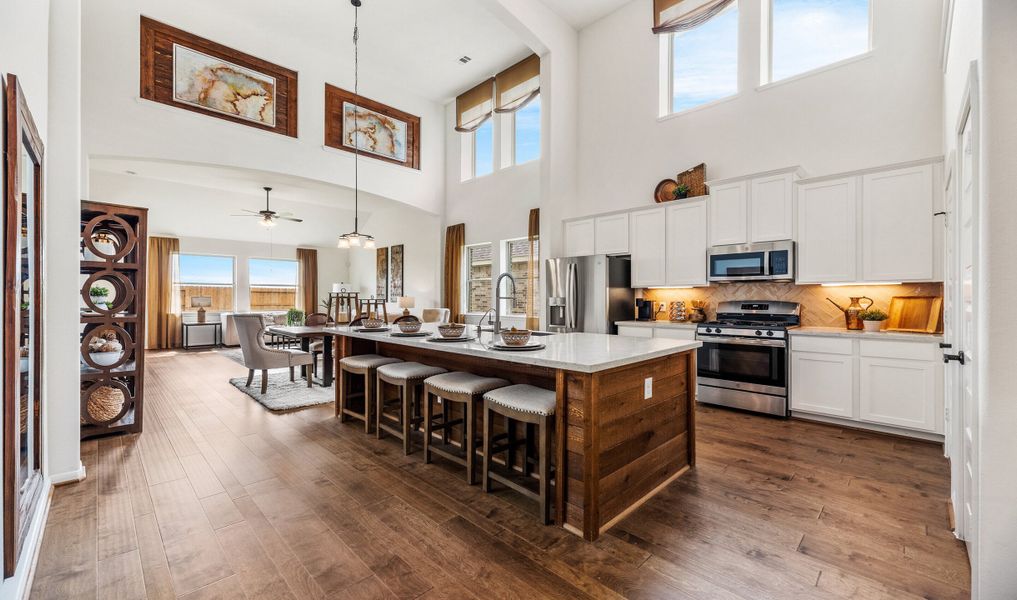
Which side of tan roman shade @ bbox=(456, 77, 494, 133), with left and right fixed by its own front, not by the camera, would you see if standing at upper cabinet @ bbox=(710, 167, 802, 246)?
left

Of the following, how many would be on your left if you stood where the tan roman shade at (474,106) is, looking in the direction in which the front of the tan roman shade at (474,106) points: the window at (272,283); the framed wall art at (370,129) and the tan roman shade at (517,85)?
1

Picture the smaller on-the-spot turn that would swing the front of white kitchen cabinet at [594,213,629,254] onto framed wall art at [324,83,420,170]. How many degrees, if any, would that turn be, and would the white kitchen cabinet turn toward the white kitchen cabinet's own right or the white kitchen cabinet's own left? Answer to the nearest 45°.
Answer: approximately 45° to the white kitchen cabinet's own right

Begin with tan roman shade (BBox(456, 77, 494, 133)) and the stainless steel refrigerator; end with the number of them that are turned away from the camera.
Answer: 0

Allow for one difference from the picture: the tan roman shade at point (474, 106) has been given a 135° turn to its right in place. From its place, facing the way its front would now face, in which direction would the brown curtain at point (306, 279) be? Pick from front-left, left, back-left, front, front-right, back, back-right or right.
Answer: front-left

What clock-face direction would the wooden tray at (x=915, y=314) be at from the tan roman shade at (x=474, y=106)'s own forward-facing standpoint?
The wooden tray is roughly at 9 o'clock from the tan roman shade.

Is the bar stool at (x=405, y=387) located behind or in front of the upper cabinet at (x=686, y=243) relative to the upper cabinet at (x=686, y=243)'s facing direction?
in front
